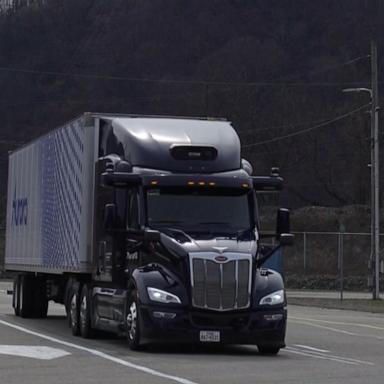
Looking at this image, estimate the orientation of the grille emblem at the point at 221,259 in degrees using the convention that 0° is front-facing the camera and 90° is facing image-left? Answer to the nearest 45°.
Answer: approximately 0°
